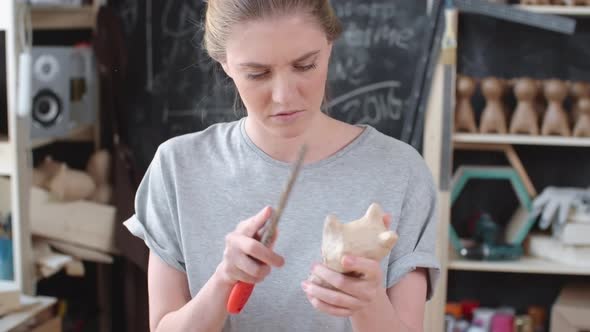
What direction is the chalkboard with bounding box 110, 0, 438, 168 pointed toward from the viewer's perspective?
toward the camera

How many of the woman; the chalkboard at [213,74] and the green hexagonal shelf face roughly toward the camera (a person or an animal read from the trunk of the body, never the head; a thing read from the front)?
3

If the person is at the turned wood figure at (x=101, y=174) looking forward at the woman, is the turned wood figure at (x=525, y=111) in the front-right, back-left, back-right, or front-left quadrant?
front-left

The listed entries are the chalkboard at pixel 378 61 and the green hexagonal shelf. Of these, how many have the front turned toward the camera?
2

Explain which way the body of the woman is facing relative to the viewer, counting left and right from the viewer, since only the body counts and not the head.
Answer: facing the viewer

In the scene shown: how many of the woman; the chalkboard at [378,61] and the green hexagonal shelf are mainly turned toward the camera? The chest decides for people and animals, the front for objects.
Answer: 3

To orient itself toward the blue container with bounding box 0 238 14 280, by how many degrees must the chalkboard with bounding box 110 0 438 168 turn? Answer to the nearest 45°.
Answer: approximately 45° to its right

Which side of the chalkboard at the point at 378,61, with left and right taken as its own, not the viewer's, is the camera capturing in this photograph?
front
